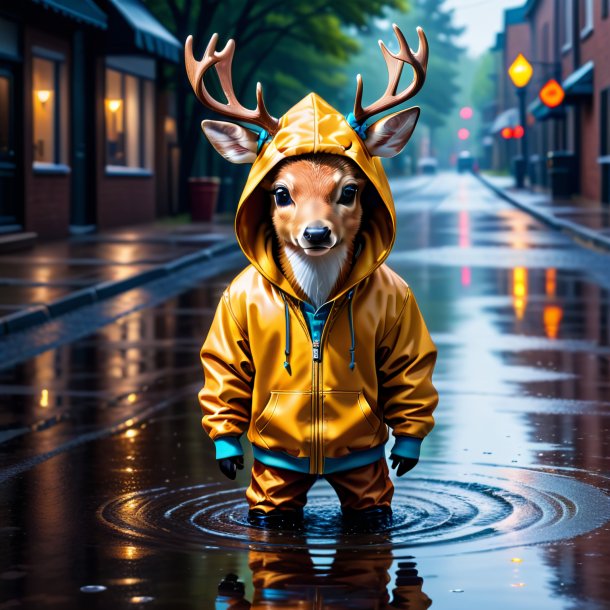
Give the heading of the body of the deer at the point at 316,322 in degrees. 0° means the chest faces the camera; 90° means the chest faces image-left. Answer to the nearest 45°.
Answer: approximately 0°

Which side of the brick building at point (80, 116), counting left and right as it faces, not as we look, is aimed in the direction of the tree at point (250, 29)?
left

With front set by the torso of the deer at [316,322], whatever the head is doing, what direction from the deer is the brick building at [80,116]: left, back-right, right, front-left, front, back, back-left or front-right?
back

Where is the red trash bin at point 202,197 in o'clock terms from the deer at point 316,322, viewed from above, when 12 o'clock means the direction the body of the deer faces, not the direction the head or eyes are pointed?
The red trash bin is roughly at 6 o'clock from the deer.

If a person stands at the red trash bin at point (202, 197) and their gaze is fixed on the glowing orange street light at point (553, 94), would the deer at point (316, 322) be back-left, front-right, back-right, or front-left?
back-right

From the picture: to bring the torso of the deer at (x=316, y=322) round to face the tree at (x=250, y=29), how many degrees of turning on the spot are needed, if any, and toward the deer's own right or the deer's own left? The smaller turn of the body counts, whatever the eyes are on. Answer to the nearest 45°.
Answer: approximately 180°

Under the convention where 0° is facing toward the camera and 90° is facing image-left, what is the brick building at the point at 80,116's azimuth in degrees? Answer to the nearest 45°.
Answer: approximately 315°

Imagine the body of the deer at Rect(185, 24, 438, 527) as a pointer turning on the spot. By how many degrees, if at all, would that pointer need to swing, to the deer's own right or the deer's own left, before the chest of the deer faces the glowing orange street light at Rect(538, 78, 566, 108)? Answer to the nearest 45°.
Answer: approximately 180°

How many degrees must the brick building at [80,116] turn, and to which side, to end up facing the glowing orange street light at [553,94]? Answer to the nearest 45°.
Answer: approximately 90° to its left
